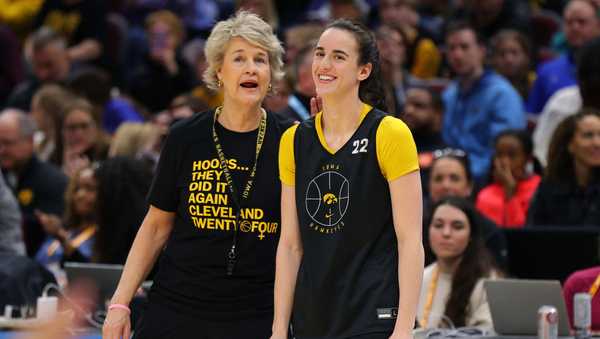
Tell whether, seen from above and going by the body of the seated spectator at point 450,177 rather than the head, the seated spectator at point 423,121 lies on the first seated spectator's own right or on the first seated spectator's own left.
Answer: on the first seated spectator's own right

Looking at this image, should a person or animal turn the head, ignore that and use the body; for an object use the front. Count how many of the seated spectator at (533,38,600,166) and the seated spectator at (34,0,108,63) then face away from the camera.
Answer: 0

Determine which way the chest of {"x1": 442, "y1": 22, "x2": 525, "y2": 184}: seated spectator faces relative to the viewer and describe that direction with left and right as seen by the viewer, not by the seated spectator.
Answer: facing the viewer and to the left of the viewer

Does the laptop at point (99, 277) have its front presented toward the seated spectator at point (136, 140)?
yes

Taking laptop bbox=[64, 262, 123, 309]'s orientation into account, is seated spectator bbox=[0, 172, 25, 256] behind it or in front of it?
in front

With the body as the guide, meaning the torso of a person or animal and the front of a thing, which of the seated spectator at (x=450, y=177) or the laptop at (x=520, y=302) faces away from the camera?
the laptop

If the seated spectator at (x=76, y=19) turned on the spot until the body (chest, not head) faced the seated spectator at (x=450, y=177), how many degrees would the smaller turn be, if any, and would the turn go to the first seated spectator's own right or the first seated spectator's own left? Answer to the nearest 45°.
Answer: approximately 90° to the first seated spectator's own left

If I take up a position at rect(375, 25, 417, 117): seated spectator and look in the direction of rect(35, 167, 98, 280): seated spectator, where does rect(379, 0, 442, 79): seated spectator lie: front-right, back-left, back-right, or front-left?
back-right

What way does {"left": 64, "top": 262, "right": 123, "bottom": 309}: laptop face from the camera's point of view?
away from the camera

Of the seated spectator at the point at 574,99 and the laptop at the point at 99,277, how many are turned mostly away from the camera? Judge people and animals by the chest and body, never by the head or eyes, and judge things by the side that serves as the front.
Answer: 1
